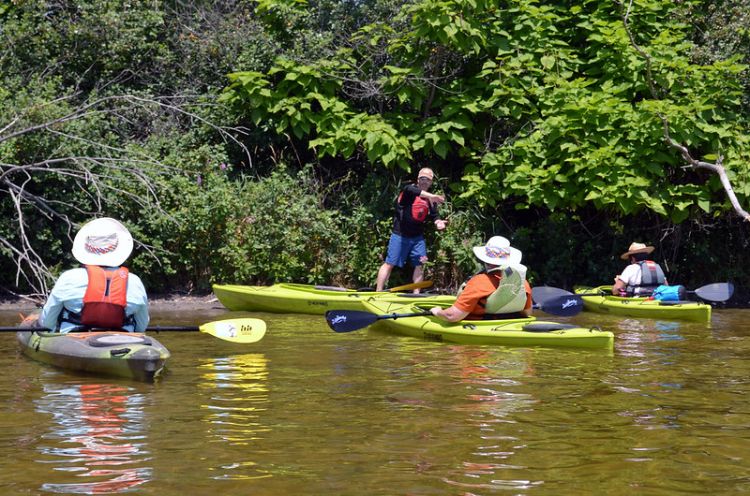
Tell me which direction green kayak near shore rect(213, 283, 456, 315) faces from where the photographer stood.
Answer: facing to the left of the viewer

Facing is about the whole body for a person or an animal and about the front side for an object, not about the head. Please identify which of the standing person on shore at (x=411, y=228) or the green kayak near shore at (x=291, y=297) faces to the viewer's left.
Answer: the green kayak near shore

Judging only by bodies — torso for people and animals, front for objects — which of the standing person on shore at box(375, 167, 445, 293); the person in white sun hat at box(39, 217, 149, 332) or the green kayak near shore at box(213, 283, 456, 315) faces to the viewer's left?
the green kayak near shore

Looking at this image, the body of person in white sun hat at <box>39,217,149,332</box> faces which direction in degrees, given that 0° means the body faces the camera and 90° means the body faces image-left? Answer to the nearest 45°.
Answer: approximately 180°

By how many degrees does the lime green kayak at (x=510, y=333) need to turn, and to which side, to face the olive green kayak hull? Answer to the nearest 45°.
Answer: approximately 45° to its left

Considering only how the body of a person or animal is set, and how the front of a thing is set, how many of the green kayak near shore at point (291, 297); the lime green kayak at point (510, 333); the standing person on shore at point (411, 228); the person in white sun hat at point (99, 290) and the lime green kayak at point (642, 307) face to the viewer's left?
3

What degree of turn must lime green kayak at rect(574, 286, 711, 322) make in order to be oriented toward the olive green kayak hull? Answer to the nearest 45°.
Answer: approximately 45° to its left

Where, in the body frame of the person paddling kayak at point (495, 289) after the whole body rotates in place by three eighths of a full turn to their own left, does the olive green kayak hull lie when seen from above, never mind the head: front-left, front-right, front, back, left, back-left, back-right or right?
front-right

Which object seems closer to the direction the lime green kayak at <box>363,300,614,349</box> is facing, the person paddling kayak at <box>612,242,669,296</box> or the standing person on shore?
the standing person on shore

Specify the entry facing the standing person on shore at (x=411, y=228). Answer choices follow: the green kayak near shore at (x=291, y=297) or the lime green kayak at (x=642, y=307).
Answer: the lime green kayak

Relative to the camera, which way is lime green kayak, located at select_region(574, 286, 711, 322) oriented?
to the viewer's left

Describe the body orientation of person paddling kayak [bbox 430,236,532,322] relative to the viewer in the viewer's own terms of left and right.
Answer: facing away from the viewer and to the left of the viewer

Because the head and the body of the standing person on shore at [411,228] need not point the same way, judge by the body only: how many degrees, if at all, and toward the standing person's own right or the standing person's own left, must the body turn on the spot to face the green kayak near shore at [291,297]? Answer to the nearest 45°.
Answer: approximately 90° to the standing person's own right

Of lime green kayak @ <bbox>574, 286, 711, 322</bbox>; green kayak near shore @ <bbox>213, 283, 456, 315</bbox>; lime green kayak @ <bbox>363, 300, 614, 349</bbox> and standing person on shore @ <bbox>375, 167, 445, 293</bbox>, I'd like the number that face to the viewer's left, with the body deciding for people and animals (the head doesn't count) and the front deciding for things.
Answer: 3
